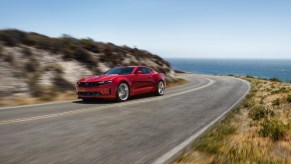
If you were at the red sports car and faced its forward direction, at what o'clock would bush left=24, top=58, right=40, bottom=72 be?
The bush is roughly at 3 o'clock from the red sports car.

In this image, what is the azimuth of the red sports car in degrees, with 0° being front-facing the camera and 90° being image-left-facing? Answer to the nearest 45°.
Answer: approximately 45°

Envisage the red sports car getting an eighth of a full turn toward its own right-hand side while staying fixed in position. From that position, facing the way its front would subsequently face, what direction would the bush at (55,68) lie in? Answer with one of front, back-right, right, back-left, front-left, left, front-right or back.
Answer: front-right

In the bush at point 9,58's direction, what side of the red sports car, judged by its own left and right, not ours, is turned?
right

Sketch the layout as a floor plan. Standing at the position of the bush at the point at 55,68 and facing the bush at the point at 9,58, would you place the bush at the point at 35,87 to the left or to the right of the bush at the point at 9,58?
left

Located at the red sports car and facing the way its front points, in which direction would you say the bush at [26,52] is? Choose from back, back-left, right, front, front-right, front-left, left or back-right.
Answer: right

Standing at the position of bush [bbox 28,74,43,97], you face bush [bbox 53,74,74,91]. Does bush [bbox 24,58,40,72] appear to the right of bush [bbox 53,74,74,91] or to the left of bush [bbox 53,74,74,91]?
left

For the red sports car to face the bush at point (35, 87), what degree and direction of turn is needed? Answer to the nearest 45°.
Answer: approximately 90° to its right
